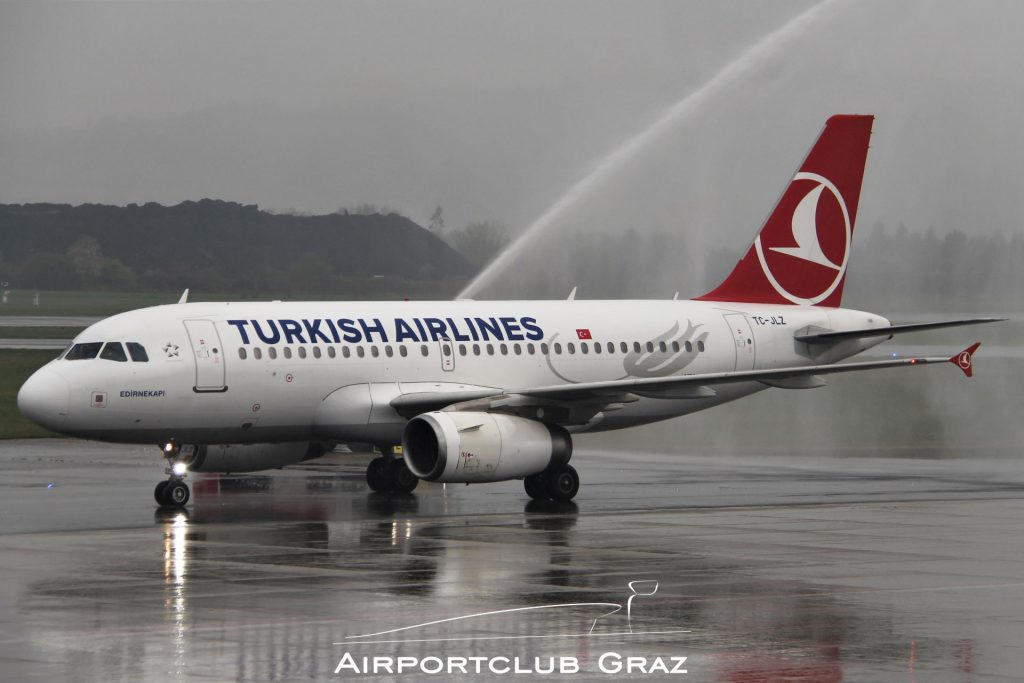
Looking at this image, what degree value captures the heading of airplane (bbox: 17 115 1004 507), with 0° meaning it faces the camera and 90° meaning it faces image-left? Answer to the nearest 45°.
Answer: approximately 45°
